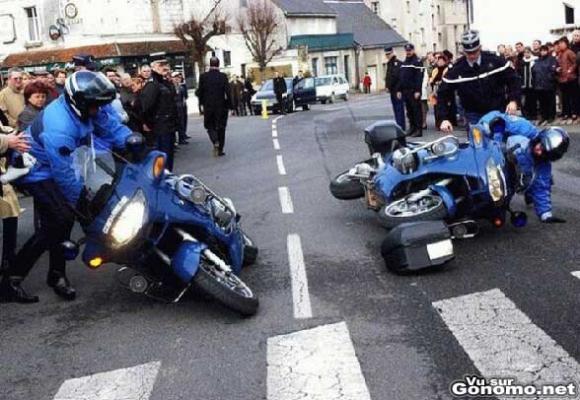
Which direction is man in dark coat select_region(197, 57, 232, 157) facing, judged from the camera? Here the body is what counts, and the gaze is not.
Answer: away from the camera

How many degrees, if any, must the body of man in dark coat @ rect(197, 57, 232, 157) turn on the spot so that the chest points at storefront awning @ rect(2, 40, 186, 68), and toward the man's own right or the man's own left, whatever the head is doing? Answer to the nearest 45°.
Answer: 0° — they already face it

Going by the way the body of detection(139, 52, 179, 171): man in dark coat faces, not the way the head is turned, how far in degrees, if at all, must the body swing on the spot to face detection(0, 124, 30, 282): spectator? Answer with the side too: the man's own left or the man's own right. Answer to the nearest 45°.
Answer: approximately 45° to the man's own right

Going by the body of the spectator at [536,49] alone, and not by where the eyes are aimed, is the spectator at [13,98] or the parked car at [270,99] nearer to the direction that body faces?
the spectator

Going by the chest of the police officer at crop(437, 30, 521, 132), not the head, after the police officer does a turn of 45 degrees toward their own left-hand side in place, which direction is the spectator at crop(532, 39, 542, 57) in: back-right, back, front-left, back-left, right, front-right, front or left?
back-left

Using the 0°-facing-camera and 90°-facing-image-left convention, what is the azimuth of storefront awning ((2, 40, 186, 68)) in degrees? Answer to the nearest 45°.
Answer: approximately 0°

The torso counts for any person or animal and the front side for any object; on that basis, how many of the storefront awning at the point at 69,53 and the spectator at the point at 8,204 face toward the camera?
1

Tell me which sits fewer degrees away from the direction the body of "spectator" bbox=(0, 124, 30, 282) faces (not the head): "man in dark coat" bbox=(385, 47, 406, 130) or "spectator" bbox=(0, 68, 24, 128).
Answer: the man in dark coat

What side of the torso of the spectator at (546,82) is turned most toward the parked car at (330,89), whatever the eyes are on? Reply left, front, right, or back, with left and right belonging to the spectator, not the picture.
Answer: right

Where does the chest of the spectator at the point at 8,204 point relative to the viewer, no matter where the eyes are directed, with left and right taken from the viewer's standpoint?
facing to the right of the viewer
